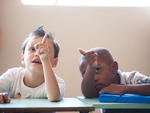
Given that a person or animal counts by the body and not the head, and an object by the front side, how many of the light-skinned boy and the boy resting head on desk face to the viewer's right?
0

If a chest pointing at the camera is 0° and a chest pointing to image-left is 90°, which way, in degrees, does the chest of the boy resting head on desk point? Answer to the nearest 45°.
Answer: approximately 45°

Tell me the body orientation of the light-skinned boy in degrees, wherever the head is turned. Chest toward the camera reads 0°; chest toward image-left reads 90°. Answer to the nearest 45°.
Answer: approximately 0°
